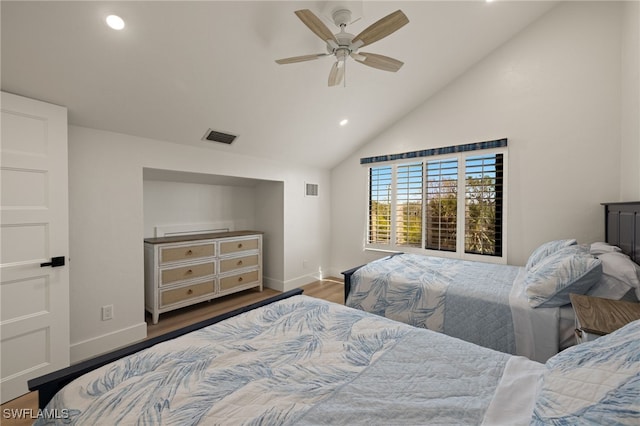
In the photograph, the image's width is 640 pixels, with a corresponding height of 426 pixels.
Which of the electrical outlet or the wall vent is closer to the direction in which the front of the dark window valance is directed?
the electrical outlet

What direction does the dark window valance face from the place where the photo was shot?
facing the viewer and to the left of the viewer

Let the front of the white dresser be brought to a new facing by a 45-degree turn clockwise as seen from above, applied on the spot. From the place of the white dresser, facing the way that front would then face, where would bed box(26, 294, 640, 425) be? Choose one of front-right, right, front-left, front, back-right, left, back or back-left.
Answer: front

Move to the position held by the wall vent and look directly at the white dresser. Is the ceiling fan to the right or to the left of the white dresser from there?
left

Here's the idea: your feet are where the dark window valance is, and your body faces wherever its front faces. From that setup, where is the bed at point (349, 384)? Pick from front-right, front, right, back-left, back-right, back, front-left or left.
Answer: front-left

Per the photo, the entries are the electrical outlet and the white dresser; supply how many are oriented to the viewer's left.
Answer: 0

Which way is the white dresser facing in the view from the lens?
facing the viewer and to the right of the viewer

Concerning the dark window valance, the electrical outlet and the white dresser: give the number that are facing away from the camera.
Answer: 0

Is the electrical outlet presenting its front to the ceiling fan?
yes

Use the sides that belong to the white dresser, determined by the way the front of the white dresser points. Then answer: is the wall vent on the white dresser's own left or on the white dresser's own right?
on the white dresser's own left
